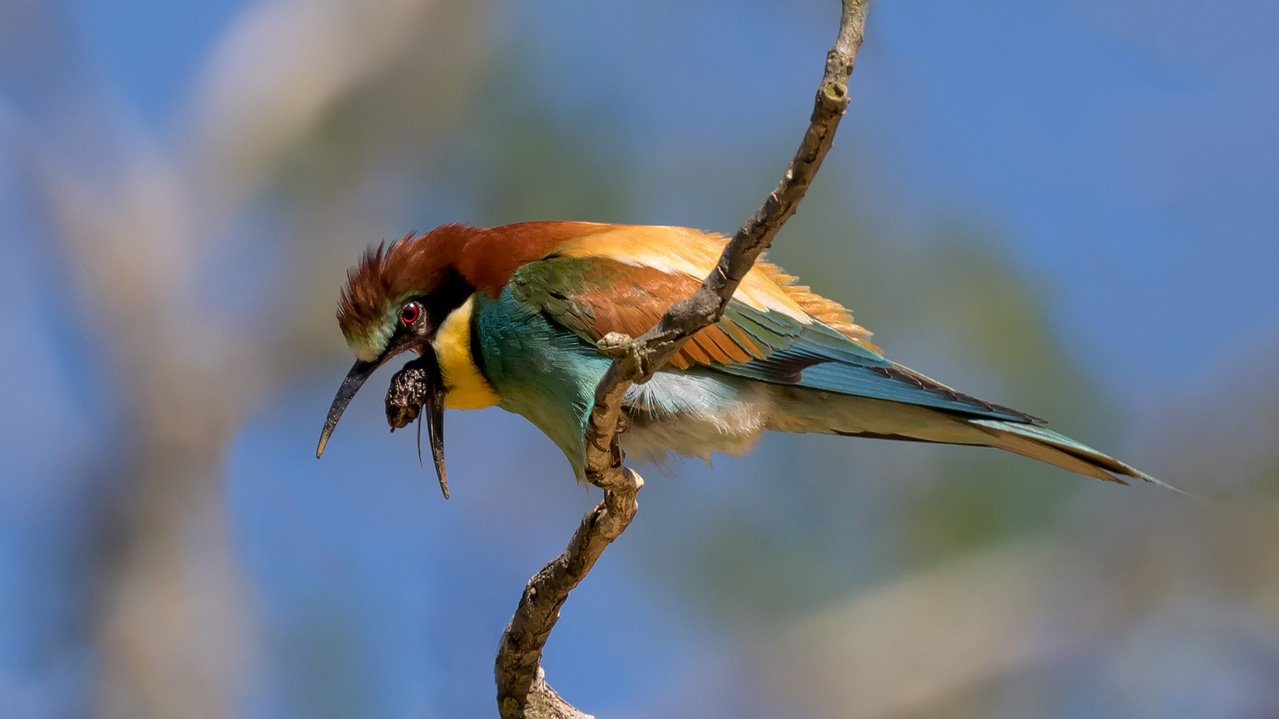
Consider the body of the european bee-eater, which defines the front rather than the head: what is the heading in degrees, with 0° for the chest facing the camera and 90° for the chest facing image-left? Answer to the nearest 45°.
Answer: approximately 90°
